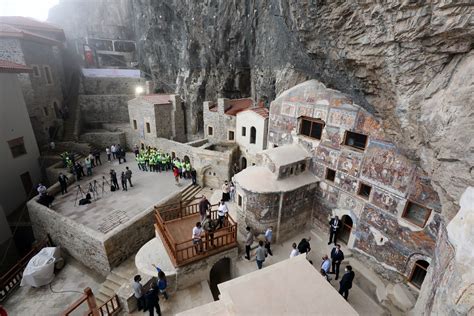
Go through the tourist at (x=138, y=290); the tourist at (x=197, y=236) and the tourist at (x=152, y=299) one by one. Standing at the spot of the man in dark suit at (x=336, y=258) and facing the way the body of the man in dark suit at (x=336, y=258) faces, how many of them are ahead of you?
3

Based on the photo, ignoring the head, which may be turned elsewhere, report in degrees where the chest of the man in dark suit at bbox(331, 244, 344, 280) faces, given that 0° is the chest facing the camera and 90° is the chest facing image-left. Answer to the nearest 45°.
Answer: approximately 45°

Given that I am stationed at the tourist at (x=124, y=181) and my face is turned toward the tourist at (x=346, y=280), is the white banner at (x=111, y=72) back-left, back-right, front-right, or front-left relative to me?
back-left
